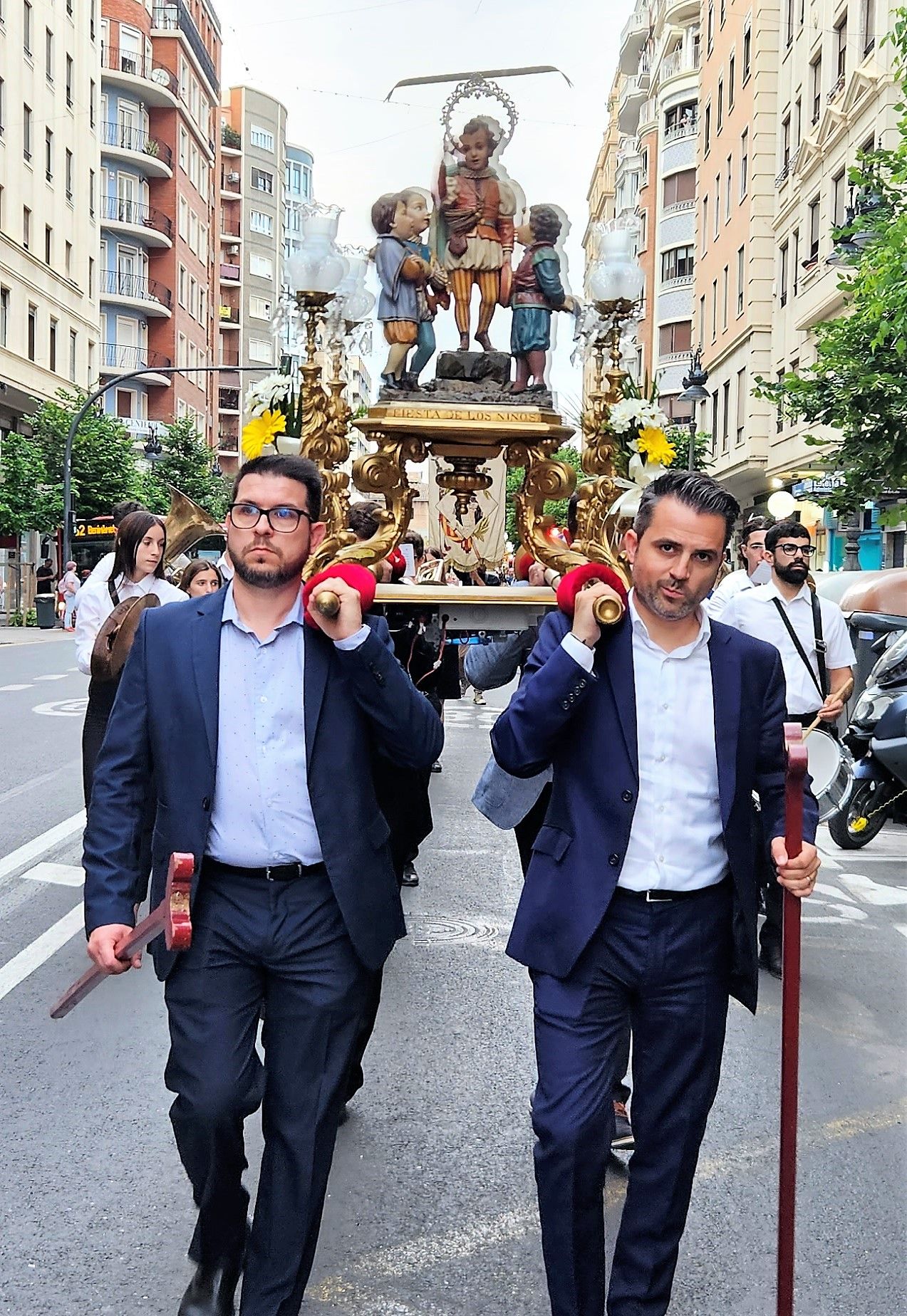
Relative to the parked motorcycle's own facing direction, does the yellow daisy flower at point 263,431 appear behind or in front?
in front

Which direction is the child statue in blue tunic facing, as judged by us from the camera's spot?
facing to the left of the viewer

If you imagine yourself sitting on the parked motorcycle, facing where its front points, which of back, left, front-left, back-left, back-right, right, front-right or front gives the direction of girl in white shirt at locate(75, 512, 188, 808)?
front

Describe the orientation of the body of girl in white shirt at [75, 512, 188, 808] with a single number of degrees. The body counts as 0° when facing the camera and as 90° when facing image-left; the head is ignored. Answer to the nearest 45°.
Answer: approximately 315°

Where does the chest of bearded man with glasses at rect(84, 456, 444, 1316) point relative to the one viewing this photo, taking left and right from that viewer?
facing the viewer

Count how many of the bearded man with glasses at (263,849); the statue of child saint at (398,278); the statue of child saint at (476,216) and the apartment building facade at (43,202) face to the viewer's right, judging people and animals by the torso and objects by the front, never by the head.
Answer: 2

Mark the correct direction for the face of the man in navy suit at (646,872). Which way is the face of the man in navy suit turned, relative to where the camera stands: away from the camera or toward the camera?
toward the camera

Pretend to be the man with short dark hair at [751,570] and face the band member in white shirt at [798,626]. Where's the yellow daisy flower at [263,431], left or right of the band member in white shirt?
right

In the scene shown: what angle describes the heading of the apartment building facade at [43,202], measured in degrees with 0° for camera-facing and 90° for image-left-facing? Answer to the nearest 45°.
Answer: approximately 270°

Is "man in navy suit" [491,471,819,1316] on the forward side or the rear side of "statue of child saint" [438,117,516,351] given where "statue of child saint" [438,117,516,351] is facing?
on the forward side

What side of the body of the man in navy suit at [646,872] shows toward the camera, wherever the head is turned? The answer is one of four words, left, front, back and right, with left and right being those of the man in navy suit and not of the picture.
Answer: front

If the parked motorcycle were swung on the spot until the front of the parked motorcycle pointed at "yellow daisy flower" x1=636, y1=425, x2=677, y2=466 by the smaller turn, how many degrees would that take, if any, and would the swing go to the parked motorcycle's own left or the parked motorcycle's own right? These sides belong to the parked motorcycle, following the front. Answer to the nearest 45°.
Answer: approximately 45° to the parked motorcycle's own left

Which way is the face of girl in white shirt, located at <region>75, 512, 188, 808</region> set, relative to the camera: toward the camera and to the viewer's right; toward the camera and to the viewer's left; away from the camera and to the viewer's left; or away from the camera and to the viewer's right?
toward the camera and to the viewer's right

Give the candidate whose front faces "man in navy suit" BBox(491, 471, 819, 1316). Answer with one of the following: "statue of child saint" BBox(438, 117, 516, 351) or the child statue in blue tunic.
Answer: the statue of child saint

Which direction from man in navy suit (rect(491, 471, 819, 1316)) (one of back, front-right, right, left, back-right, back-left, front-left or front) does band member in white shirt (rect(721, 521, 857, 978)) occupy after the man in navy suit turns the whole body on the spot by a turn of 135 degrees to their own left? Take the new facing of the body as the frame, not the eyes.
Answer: front-left

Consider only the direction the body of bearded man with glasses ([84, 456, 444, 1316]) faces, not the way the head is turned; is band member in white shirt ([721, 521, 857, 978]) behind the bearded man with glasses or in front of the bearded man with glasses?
behind

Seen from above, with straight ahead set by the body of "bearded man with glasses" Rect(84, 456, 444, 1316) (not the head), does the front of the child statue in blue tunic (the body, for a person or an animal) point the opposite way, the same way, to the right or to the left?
to the right
